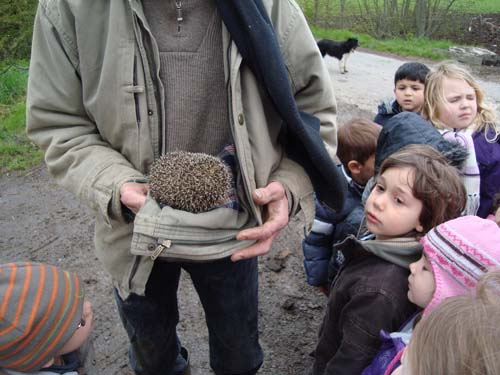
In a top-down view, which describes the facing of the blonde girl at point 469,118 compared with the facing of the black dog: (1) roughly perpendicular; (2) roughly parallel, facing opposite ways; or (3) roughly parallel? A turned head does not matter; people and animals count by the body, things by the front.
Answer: roughly perpendicular

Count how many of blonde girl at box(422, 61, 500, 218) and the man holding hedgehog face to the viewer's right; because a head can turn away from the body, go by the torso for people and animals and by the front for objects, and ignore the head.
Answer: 0

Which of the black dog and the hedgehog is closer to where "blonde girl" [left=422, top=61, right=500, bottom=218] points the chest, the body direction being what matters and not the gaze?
the hedgehog

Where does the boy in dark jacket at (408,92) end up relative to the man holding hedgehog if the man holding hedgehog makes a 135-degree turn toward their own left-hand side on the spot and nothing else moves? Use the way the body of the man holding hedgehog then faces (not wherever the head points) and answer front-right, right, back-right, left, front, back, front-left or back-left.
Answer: front

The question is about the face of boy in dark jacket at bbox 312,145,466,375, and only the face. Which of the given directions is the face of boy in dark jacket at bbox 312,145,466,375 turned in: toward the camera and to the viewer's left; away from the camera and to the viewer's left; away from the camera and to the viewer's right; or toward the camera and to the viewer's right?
toward the camera and to the viewer's left

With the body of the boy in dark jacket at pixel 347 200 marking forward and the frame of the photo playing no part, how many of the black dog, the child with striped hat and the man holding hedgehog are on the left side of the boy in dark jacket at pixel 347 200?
1

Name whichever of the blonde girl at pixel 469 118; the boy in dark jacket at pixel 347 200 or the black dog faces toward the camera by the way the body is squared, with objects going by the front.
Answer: the blonde girl

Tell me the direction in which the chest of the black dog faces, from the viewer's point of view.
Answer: to the viewer's right
